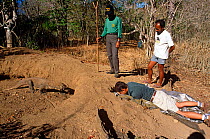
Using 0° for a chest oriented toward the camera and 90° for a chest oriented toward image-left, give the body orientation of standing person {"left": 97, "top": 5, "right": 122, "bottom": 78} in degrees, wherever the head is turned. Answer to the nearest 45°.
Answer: approximately 45°

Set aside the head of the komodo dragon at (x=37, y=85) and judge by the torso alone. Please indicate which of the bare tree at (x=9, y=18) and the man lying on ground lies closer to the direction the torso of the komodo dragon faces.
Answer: the man lying on ground

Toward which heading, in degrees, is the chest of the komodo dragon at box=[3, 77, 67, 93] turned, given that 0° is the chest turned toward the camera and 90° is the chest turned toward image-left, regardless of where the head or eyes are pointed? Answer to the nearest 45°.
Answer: approximately 270°

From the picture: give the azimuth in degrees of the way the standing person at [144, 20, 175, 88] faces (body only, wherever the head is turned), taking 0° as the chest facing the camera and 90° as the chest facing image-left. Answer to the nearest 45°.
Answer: approximately 45°

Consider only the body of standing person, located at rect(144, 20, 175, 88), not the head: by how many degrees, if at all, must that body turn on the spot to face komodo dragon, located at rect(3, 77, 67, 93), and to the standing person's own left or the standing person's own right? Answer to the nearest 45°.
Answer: approximately 45° to the standing person's own right

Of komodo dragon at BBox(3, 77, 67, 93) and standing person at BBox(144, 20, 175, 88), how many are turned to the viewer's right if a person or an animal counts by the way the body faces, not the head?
1
